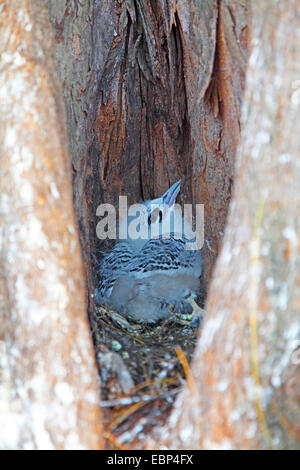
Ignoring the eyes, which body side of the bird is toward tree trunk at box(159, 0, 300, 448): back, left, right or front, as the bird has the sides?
right
